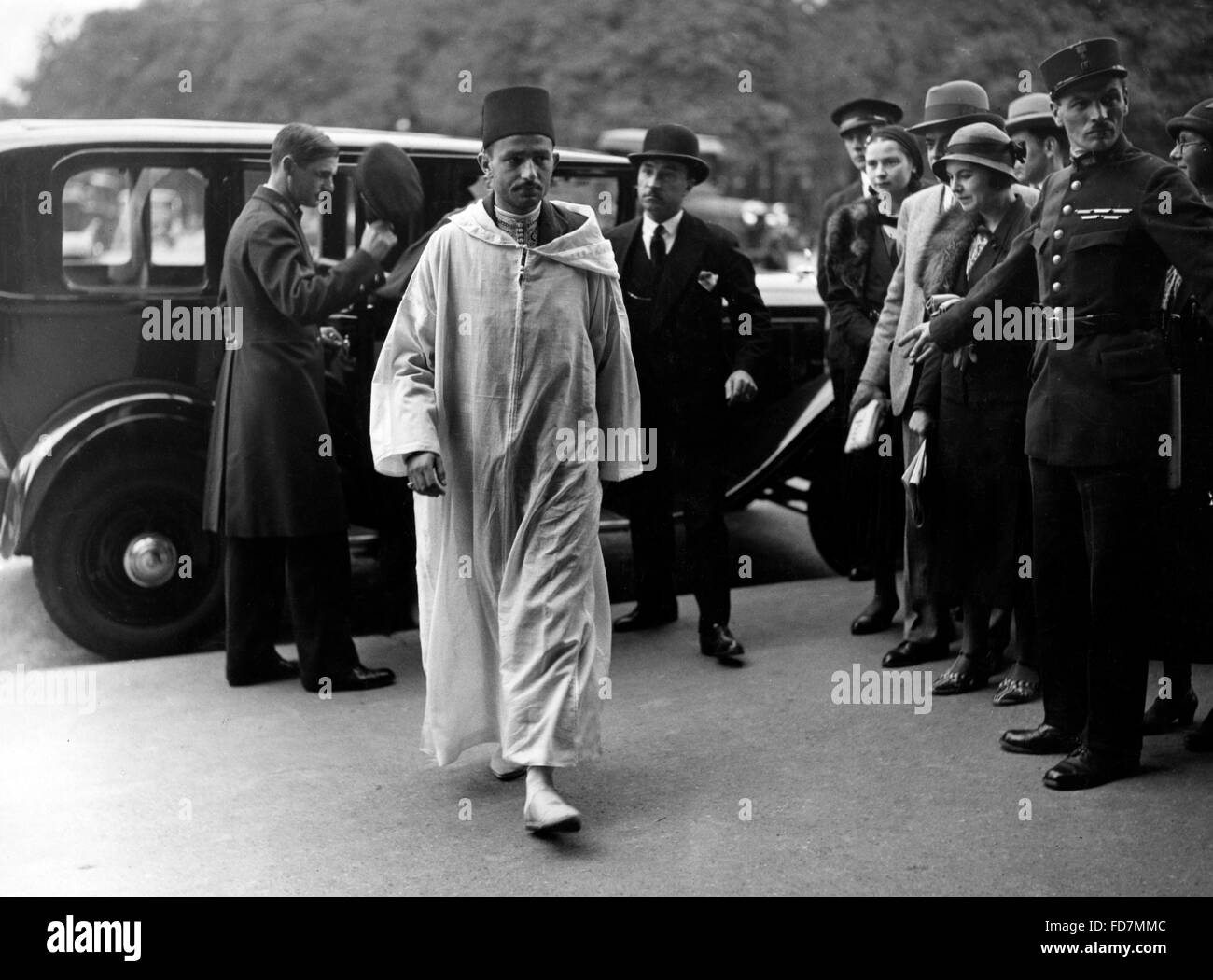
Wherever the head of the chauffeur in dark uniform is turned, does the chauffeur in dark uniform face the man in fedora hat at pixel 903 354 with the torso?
yes

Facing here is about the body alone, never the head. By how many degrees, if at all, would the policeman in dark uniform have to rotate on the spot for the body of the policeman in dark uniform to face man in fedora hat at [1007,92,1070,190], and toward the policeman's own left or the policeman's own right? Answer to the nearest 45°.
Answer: approximately 135° to the policeman's own right

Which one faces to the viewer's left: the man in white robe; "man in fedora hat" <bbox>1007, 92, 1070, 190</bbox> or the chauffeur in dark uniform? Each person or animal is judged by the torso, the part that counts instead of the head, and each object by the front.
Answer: the man in fedora hat

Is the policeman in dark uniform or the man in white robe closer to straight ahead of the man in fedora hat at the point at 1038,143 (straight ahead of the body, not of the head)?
the man in white robe

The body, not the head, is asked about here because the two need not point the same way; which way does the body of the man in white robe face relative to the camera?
toward the camera

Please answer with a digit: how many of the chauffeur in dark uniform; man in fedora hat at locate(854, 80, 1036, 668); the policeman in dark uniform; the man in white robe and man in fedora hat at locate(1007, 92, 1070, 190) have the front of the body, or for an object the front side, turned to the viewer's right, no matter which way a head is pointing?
1

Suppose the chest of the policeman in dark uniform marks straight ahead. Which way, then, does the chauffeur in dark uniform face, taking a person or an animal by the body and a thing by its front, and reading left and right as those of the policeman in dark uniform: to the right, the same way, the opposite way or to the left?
the opposite way

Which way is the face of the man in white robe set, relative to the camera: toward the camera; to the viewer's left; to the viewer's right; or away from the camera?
toward the camera

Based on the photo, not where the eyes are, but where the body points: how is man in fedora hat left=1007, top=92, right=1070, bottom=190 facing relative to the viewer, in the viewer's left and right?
facing to the left of the viewer

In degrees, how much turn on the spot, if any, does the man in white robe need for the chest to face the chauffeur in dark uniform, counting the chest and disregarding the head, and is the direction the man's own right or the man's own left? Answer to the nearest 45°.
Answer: approximately 135° to the man's own right

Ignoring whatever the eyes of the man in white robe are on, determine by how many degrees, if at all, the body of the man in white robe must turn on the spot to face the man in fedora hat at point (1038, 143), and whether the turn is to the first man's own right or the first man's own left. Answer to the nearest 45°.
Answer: approximately 135° to the first man's own left

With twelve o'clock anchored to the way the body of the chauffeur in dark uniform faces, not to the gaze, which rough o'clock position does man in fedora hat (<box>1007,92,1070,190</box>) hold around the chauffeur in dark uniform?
The man in fedora hat is roughly at 12 o'clock from the chauffeur in dark uniform.
